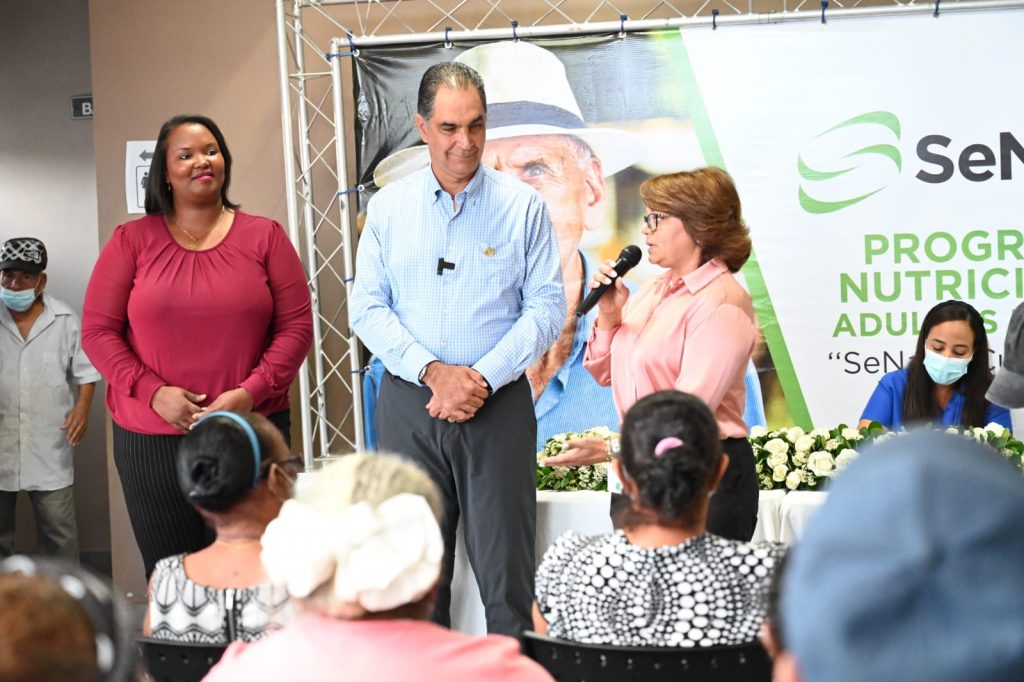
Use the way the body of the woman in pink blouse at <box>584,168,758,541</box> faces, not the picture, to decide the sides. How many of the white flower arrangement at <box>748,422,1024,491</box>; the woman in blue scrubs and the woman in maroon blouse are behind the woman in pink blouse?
2

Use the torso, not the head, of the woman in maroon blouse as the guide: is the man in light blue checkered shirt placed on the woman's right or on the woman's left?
on the woman's left

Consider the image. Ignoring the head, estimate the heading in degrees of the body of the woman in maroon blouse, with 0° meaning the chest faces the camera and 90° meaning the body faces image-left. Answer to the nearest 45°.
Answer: approximately 0°

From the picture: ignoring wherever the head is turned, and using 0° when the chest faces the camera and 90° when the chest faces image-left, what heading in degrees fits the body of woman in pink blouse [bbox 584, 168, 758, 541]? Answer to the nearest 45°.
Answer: approximately 45°

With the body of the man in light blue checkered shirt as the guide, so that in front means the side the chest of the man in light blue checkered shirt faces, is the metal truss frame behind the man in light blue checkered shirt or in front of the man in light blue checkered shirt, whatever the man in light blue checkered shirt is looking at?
behind

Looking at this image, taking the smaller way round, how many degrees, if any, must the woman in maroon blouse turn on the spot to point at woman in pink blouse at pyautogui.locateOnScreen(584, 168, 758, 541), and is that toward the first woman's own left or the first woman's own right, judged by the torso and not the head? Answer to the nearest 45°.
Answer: approximately 45° to the first woman's own left

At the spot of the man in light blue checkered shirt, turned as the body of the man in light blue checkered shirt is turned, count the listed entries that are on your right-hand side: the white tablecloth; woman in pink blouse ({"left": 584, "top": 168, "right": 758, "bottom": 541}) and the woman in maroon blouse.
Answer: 1

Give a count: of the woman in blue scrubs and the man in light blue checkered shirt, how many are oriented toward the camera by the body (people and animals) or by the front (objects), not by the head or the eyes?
2

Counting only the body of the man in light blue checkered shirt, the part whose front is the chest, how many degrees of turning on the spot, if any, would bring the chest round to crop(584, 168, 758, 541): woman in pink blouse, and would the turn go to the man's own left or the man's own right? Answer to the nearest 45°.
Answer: approximately 45° to the man's own left

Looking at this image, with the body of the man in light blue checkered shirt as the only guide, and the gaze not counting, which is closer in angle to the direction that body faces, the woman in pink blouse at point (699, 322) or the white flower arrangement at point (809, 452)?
the woman in pink blouse

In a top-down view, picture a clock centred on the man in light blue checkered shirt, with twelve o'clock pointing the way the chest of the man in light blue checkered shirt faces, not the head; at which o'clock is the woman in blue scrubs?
The woman in blue scrubs is roughly at 8 o'clock from the man in light blue checkered shirt.

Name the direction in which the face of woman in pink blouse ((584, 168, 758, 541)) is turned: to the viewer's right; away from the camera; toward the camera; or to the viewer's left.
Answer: to the viewer's left

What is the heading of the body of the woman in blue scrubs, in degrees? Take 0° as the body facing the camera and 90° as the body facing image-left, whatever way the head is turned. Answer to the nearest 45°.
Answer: approximately 0°

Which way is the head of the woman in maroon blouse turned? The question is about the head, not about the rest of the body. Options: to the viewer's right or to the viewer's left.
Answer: to the viewer's right
